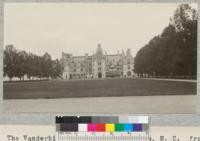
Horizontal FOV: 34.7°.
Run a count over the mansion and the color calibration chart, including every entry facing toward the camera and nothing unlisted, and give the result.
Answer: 2
